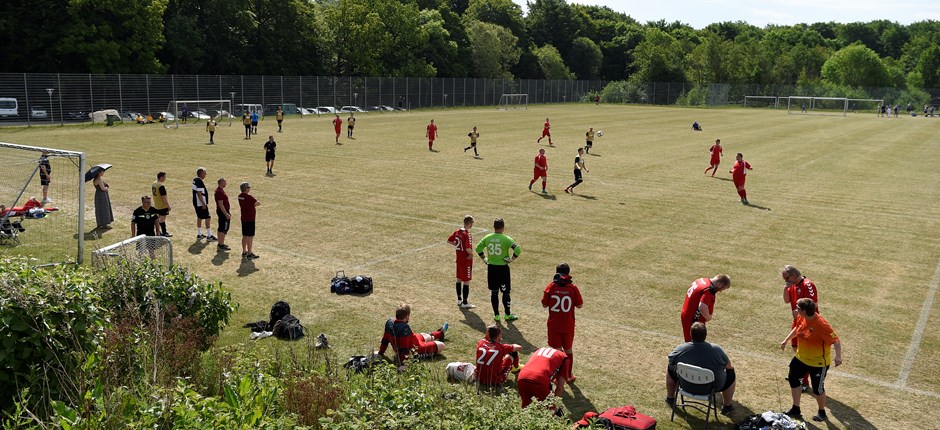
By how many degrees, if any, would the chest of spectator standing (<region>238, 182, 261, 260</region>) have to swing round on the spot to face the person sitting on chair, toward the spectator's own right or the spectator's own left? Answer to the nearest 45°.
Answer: approximately 90° to the spectator's own right

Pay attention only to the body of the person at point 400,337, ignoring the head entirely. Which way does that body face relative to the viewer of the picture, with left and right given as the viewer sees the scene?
facing away from the viewer and to the right of the viewer

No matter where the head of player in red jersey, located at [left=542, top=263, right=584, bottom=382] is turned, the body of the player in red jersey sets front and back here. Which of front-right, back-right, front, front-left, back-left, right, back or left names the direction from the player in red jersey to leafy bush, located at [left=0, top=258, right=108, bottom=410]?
back-left

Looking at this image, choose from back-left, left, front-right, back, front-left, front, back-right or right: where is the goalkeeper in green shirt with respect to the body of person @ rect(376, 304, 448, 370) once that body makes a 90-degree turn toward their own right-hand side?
left

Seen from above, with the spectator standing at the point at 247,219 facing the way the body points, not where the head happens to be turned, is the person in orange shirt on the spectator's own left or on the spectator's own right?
on the spectator's own right

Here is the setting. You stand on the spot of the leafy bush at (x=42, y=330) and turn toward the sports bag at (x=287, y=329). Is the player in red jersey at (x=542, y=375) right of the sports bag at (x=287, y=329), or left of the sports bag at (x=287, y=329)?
right

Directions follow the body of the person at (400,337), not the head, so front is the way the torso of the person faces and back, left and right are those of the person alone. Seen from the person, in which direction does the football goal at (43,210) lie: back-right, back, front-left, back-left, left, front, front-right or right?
left

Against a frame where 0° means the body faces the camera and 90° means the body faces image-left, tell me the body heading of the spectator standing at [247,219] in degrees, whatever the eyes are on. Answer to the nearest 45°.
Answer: approximately 225°

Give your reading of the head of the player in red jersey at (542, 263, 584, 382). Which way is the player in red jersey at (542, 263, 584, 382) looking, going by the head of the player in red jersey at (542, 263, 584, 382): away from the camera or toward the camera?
away from the camera

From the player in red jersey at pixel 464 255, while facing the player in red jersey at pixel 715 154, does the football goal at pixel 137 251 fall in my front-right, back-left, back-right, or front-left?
back-left

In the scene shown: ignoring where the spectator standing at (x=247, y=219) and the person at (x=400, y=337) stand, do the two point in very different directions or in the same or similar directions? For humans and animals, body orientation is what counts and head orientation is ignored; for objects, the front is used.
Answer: same or similar directions

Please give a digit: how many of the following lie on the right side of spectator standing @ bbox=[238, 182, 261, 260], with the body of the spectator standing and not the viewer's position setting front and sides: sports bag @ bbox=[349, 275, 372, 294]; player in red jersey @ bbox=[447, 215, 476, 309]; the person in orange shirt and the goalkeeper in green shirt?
4

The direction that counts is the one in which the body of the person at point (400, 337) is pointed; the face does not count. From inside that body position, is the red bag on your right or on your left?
on your right

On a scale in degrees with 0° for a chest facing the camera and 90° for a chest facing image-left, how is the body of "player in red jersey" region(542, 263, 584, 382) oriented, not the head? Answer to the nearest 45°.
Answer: approximately 180°

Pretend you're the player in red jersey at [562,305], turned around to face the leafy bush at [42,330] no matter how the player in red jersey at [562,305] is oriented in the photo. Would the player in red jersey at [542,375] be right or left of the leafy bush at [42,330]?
left
